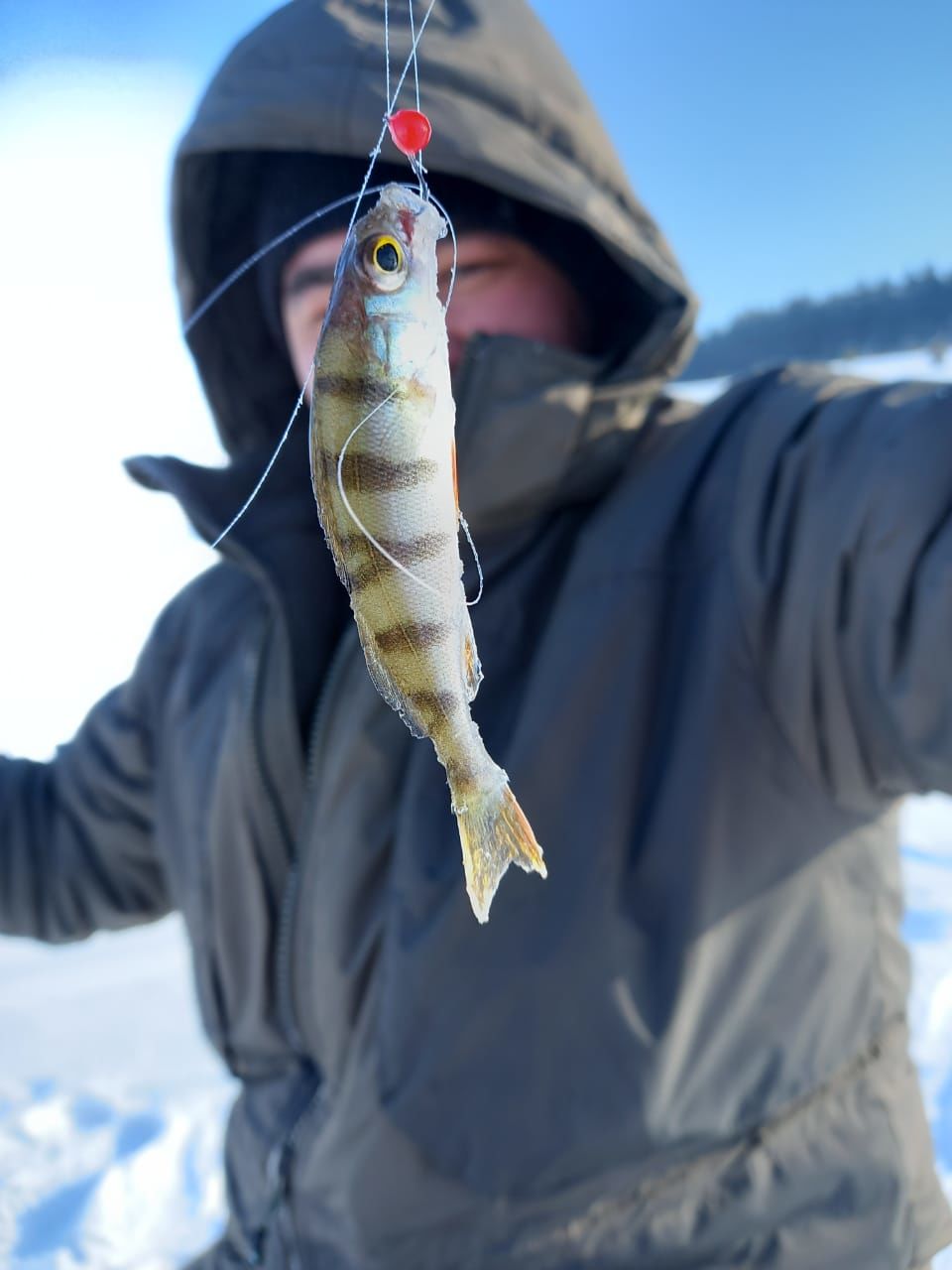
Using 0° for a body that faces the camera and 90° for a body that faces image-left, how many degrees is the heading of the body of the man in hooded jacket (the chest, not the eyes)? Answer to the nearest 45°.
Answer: approximately 45°
